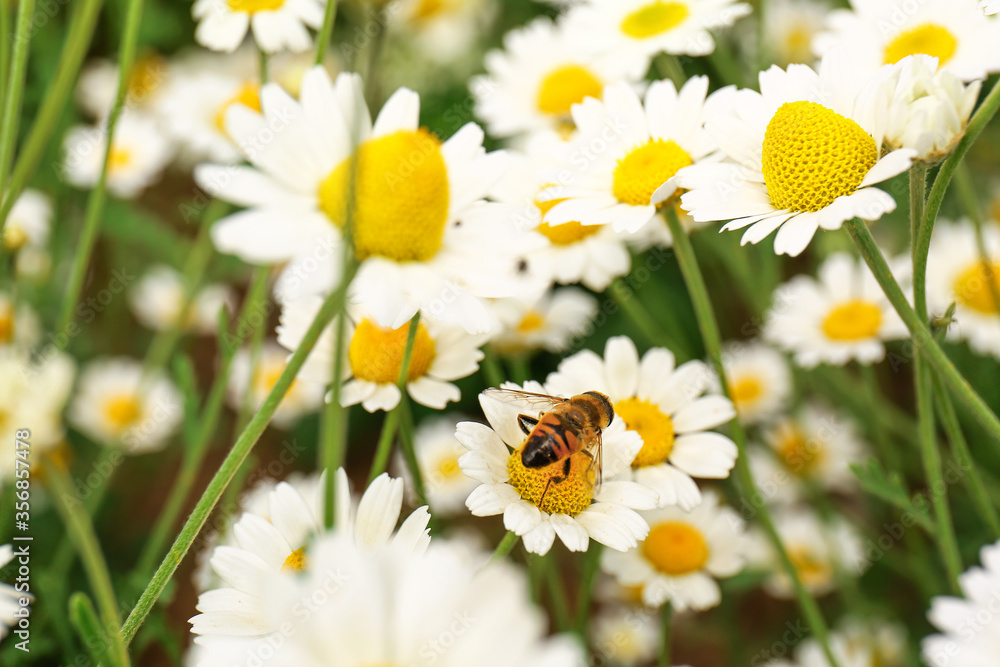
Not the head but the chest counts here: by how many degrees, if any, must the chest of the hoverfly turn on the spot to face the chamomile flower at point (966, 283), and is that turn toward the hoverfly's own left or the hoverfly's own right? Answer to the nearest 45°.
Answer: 0° — it already faces it

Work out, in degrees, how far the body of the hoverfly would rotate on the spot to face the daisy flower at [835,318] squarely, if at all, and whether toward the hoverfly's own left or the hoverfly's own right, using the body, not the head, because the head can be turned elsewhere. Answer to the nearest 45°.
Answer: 0° — it already faces it

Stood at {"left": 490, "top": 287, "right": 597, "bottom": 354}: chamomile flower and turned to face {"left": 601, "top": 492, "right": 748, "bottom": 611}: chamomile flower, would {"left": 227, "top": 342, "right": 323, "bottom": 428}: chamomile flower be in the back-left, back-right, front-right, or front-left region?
back-right

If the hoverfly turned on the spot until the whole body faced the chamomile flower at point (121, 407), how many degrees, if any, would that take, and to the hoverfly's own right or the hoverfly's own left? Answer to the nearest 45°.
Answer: approximately 90° to the hoverfly's own left

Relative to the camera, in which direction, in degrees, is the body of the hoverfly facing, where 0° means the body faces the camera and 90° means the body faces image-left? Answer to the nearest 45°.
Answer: approximately 225°

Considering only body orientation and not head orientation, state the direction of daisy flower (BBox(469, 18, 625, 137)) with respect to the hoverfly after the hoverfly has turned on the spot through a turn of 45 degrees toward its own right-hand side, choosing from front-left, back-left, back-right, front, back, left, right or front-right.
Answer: left

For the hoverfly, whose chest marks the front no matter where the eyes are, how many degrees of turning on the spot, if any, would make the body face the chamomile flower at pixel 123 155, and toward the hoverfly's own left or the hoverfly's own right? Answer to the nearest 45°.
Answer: approximately 90° to the hoverfly's own left

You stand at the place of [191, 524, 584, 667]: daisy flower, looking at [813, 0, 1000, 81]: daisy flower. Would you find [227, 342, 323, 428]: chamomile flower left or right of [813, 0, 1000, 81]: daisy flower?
left
